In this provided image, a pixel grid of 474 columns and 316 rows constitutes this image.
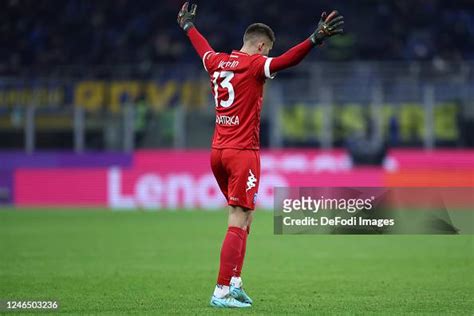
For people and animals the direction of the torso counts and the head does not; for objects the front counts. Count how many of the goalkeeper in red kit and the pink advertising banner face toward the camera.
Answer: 1

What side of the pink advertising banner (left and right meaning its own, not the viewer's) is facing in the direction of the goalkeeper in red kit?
front

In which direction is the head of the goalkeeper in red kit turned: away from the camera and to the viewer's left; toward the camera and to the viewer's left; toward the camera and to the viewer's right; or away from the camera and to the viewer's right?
away from the camera and to the viewer's right

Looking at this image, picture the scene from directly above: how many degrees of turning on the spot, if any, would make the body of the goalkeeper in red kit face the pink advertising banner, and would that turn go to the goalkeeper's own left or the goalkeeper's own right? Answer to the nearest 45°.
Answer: approximately 45° to the goalkeeper's own left

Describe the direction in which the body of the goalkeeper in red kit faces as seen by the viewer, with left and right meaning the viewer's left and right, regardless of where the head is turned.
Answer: facing away from the viewer and to the right of the viewer

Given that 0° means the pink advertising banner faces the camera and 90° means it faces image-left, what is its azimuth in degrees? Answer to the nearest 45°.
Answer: approximately 0°
